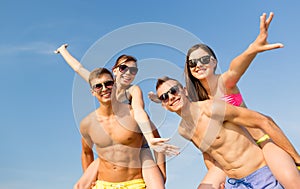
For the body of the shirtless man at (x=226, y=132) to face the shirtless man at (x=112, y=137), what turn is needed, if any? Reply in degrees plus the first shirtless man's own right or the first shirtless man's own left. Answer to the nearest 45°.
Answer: approximately 45° to the first shirtless man's own right

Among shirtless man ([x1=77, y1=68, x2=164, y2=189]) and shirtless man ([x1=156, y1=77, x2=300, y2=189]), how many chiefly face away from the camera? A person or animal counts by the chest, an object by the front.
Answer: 0

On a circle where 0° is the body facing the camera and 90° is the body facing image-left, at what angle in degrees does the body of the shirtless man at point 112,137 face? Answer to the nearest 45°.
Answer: approximately 0°

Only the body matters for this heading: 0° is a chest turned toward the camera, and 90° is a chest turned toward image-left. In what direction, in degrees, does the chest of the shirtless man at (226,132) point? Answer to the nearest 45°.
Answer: approximately 45°

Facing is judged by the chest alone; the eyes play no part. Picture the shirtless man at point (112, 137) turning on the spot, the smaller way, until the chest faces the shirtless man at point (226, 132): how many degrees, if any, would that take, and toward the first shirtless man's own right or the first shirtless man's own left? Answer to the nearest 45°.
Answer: approximately 90° to the first shirtless man's own left
